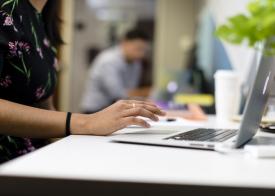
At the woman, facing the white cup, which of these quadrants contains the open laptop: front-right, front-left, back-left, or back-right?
front-right

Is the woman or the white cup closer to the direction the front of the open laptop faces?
the woman

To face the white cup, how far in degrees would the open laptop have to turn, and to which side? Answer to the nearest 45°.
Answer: approximately 90° to its right

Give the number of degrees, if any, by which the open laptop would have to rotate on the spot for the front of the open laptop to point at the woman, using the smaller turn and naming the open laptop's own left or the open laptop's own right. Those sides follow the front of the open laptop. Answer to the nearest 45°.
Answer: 0° — it already faces them

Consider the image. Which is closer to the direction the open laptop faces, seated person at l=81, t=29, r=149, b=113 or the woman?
the woman

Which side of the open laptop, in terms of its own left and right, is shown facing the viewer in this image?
left
